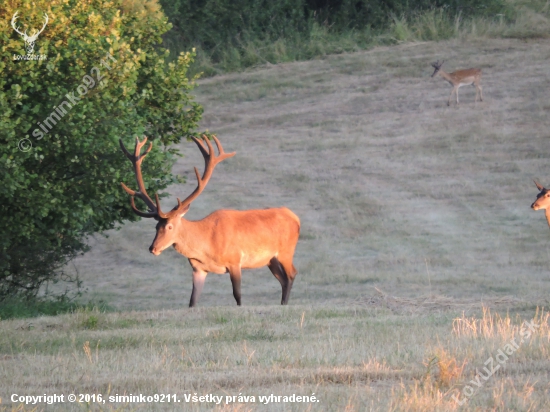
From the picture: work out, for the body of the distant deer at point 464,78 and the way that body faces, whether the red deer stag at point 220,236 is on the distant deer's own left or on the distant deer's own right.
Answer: on the distant deer's own left

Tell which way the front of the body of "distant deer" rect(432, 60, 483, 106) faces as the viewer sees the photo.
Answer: to the viewer's left

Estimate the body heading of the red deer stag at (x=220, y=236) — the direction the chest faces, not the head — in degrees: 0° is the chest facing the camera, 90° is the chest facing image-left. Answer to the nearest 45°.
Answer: approximately 90°

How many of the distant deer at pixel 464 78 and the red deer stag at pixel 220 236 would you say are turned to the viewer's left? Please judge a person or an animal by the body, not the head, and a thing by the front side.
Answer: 2

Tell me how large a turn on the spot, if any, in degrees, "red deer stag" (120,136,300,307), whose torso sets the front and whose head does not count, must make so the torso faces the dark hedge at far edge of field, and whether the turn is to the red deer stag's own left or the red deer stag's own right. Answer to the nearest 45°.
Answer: approximately 90° to the red deer stag's own right

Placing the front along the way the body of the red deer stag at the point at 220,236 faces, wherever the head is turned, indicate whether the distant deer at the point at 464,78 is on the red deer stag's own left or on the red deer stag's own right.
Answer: on the red deer stag's own right
